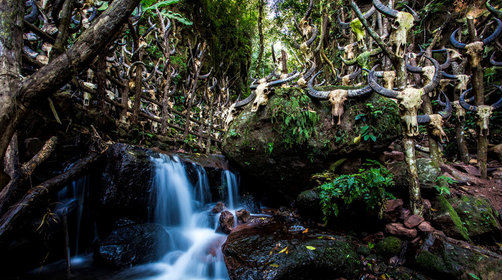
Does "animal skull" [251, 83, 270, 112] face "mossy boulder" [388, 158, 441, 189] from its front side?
no

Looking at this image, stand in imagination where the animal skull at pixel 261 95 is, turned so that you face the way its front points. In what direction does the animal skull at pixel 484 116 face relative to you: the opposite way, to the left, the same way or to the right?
the same way

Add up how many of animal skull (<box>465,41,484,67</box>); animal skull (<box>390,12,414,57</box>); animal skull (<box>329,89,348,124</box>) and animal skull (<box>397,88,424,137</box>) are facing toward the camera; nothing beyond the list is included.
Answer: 4

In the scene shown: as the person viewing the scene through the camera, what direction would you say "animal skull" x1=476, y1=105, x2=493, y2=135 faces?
facing the viewer

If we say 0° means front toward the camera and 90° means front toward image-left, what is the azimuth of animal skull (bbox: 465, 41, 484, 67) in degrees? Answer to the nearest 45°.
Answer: approximately 0°

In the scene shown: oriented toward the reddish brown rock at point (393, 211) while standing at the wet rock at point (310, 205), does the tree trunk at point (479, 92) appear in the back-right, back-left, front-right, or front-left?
front-left

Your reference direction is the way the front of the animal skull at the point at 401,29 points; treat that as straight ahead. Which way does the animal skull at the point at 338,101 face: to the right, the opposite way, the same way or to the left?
the same way

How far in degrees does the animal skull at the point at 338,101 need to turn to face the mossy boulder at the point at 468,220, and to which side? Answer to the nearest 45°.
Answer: approximately 45° to its left

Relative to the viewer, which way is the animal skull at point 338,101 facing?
toward the camera

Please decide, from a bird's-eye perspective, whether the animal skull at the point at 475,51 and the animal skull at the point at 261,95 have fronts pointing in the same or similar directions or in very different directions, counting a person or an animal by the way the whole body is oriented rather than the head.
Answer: same or similar directions

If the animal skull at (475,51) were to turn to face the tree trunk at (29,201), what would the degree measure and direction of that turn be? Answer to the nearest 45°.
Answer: approximately 45° to its right

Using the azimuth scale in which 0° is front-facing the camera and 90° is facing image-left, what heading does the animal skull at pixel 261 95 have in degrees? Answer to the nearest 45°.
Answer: approximately 45°

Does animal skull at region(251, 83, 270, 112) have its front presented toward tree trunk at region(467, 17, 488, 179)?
no

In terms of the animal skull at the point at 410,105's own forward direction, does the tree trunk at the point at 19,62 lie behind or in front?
in front
